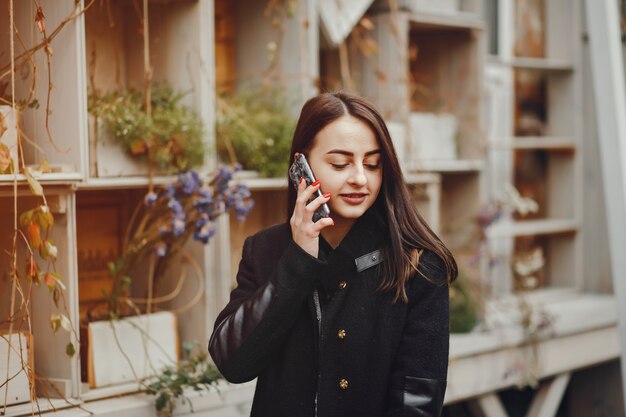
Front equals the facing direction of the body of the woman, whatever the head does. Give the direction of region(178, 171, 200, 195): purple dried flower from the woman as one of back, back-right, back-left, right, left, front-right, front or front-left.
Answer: back-right

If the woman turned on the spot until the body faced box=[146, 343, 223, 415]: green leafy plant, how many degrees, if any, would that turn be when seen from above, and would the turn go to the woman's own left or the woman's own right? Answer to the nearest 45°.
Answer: approximately 135° to the woman's own right

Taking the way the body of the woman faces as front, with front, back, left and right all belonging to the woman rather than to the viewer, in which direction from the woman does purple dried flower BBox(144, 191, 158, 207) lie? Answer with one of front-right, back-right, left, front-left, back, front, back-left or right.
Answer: back-right

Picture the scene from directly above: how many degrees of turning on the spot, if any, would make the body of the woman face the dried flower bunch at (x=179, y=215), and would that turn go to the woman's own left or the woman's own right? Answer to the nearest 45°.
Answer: approximately 135° to the woman's own right

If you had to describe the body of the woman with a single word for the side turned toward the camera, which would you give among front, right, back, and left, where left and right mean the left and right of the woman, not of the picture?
front

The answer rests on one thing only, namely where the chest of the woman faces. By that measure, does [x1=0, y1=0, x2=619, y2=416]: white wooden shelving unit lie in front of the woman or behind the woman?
behind

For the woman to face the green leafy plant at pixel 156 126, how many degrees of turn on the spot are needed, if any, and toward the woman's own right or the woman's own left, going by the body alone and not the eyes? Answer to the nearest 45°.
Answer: approximately 135° to the woman's own right

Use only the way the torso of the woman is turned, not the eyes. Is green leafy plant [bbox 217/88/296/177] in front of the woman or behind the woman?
behind

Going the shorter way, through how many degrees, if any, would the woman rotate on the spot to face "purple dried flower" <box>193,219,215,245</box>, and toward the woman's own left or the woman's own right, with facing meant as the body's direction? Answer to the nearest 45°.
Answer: approximately 135° to the woman's own right
